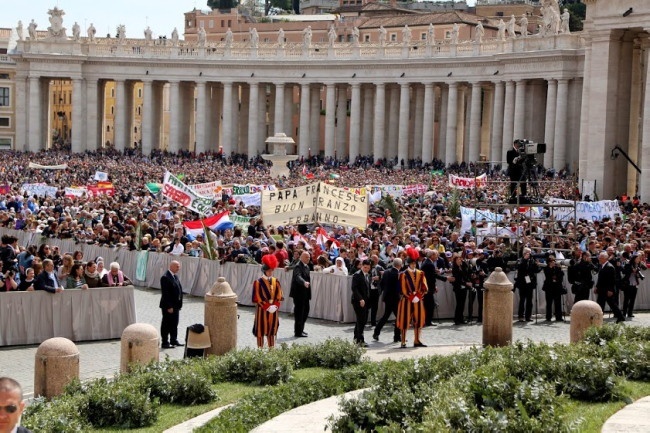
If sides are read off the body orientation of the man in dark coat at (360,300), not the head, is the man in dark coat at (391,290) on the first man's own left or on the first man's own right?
on the first man's own left

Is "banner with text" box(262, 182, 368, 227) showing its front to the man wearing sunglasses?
yes

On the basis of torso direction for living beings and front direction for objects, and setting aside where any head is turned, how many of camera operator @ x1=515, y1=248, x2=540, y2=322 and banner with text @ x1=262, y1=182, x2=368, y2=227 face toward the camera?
2

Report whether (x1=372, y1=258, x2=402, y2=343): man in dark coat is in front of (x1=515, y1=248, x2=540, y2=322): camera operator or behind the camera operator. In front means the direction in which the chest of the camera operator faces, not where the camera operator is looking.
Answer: in front

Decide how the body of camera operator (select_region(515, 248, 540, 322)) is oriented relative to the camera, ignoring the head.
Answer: toward the camera

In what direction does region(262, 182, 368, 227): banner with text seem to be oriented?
toward the camera

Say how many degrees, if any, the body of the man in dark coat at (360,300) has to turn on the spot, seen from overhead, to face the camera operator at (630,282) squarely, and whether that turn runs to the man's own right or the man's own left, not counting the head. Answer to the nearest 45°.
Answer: approximately 90° to the man's own left

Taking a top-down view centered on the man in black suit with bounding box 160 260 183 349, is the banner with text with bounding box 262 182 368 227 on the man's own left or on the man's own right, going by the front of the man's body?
on the man's own left

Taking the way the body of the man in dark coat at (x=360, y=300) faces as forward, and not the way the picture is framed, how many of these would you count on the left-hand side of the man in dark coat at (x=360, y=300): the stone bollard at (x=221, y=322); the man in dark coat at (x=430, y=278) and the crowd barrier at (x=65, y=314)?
1

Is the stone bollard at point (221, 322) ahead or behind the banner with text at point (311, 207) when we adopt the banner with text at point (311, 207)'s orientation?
ahead

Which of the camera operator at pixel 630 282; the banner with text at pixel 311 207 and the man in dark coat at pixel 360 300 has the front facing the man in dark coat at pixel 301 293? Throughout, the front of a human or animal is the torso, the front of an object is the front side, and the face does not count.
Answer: the banner with text

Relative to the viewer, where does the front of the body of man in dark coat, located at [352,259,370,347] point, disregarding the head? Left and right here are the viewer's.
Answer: facing the viewer and to the right of the viewer
